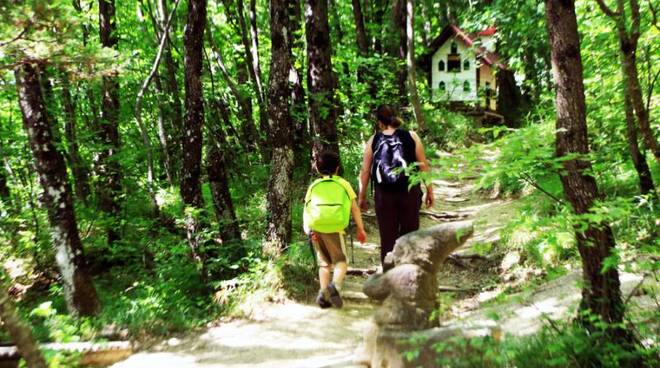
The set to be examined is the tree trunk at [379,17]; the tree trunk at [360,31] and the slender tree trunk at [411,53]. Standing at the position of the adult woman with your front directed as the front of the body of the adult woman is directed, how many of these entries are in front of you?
3

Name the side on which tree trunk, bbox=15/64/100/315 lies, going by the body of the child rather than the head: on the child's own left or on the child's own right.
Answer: on the child's own left

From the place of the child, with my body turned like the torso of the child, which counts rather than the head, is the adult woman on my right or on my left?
on my right

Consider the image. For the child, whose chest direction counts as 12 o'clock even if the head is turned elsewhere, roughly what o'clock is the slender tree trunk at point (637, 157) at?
The slender tree trunk is roughly at 3 o'clock from the child.

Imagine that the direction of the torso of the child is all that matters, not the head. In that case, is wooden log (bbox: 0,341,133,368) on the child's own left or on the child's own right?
on the child's own left

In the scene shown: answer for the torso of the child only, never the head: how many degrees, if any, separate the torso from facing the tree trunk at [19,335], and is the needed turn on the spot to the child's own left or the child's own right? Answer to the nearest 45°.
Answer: approximately 135° to the child's own left

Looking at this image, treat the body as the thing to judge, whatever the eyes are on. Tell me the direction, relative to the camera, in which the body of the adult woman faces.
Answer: away from the camera

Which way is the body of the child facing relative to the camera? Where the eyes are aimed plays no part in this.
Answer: away from the camera

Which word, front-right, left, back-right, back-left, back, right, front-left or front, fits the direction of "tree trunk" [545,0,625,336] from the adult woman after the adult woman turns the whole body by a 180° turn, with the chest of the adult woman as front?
front-left

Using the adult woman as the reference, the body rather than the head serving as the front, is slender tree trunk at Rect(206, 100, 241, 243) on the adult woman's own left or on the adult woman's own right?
on the adult woman's own left

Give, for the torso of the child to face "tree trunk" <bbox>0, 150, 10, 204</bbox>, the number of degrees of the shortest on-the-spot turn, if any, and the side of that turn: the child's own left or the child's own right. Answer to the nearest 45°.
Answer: approximately 45° to the child's own left

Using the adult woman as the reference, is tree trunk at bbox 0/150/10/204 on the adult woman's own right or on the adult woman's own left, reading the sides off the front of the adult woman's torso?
on the adult woman's own left

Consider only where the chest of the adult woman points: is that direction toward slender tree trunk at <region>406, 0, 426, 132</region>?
yes

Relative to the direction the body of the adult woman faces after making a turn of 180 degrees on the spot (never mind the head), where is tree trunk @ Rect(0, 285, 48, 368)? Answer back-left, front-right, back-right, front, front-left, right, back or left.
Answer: front-right
